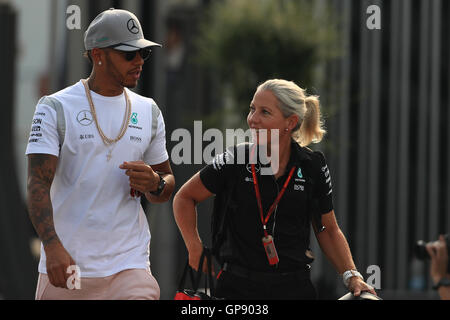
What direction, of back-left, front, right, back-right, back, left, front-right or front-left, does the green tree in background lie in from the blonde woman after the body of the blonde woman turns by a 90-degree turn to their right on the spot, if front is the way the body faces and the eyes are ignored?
right

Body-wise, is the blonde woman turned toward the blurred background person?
no

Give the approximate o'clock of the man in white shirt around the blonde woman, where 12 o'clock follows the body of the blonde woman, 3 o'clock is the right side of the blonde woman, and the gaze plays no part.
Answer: The man in white shirt is roughly at 2 o'clock from the blonde woman.

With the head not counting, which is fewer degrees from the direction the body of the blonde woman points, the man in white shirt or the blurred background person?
the man in white shirt
